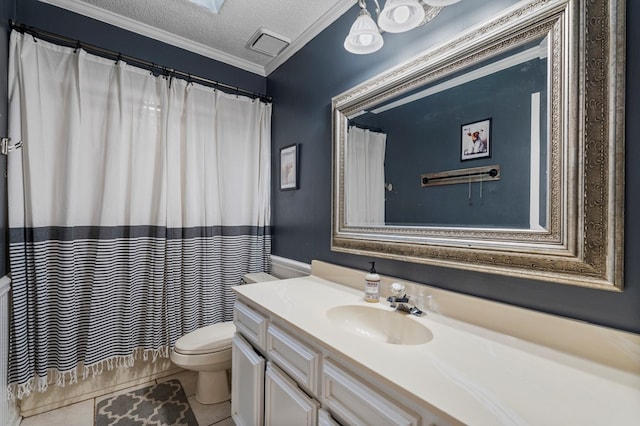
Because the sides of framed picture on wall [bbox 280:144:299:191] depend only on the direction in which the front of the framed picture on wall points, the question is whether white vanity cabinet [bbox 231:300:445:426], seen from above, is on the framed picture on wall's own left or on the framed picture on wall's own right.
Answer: on the framed picture on wall's own left

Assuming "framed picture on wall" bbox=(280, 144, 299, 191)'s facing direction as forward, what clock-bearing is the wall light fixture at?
The wall light fixture is roughly at 10 o'clock from the framed picture on wall.

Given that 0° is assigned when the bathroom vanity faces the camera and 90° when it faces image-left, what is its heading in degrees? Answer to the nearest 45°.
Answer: approximately 45°

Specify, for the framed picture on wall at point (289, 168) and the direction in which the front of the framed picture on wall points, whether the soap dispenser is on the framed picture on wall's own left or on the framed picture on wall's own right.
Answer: on the framed picture on wall's own left

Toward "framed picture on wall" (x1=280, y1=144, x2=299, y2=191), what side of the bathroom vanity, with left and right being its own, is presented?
right

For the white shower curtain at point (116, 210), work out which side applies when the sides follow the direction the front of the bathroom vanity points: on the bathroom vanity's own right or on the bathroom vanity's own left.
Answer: on the bathroom vanity's own right

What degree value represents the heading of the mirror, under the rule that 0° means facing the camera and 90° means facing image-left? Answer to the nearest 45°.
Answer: approximately 45°
